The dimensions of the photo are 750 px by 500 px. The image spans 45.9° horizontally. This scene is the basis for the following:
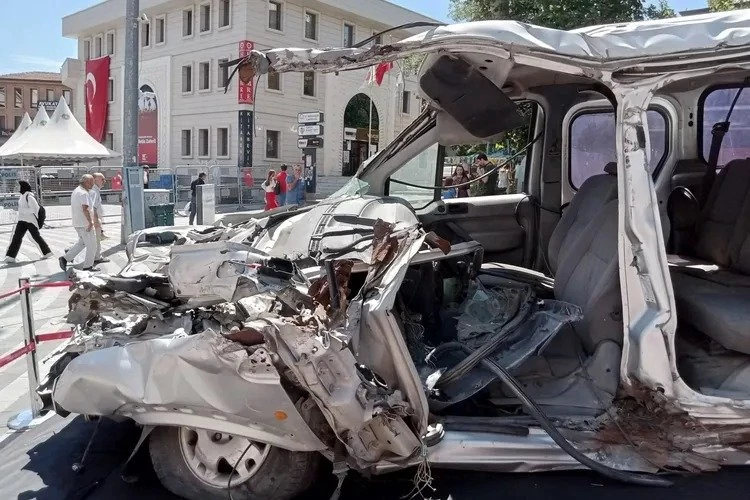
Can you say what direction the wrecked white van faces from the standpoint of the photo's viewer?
facing to the left of the viewer

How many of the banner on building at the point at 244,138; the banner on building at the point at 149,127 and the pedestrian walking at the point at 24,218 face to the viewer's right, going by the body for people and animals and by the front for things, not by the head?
0

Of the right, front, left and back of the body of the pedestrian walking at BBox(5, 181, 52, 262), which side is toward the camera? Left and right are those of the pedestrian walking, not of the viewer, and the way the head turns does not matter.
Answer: left

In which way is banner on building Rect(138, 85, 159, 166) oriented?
toward the camera

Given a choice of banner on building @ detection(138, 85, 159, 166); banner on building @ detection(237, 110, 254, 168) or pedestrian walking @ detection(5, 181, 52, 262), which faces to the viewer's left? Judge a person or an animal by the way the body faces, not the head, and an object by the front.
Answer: the pedestrian walking

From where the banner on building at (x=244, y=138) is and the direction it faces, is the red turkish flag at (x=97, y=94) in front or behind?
behind

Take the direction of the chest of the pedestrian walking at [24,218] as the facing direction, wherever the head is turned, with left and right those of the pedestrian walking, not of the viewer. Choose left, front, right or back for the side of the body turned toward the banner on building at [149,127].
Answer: right

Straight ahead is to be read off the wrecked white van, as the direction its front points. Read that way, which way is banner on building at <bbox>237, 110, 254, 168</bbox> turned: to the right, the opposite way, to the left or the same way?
to the left
